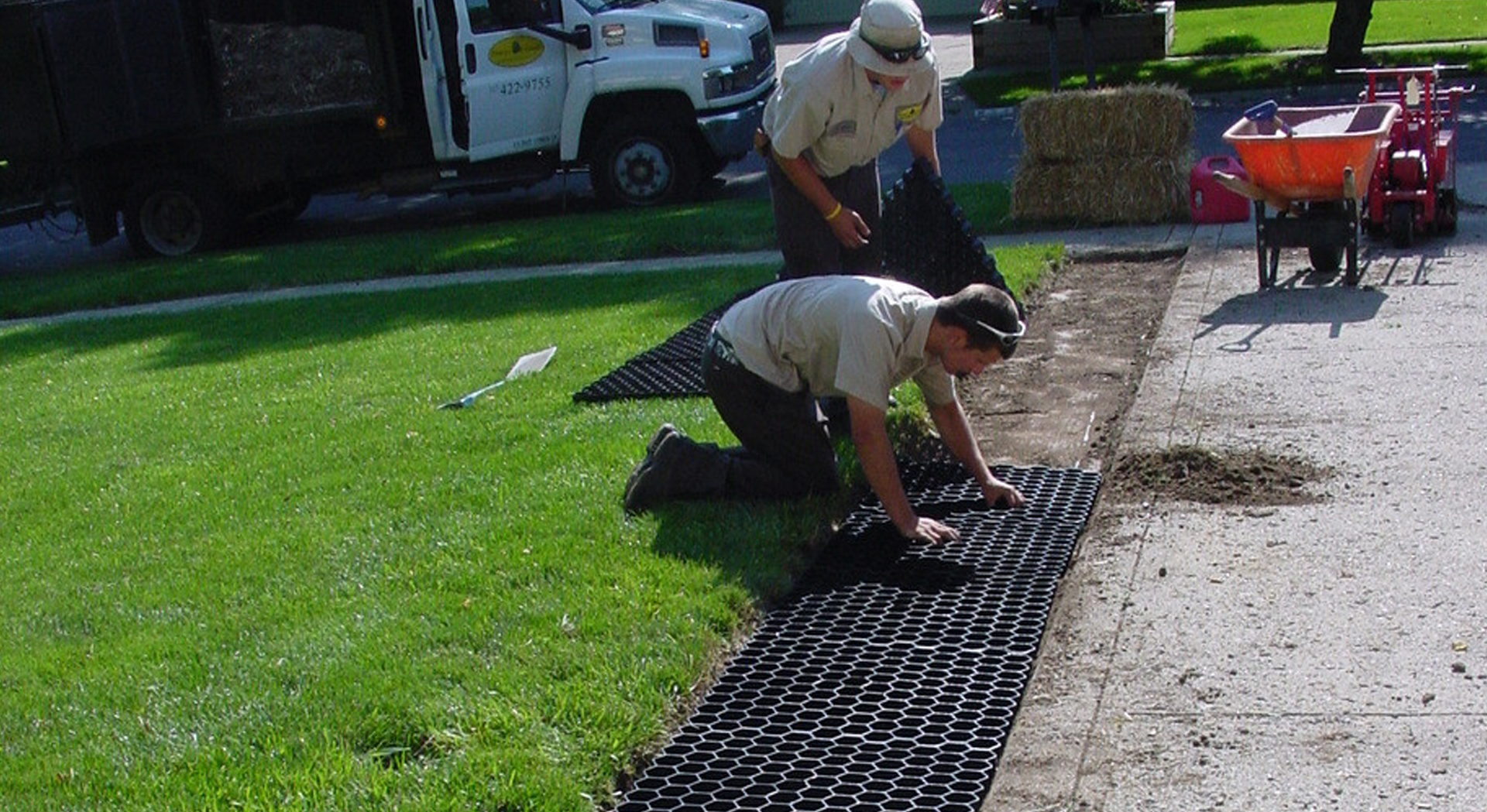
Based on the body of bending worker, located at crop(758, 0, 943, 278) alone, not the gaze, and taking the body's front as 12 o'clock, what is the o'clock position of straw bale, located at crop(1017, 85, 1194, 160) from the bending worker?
The straw bale is roughly at 8 o'clock from the bending worker.

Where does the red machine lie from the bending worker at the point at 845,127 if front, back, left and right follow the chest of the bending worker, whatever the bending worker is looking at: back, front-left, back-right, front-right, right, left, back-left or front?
left

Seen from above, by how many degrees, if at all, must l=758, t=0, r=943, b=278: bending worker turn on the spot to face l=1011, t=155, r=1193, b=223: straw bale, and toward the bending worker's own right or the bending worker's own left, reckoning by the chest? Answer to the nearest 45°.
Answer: approximately 135° to the bending worker's own left

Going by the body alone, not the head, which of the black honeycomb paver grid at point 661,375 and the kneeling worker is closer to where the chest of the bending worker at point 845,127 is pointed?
the kneeling worker

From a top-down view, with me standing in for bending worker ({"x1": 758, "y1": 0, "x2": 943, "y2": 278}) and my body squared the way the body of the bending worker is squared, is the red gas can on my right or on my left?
on my left

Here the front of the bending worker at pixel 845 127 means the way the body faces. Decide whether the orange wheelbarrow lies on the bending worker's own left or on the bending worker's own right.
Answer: on the bending worker's own left

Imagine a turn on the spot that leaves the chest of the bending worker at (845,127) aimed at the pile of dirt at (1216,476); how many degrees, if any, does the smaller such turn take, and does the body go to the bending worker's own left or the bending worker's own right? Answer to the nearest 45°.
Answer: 0° — they already face it

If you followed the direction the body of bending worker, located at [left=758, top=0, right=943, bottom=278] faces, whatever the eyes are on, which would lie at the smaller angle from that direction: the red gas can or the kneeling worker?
the kneeling worker

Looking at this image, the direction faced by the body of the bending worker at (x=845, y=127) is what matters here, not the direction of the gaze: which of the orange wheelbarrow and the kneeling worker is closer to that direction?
the kneeling worker

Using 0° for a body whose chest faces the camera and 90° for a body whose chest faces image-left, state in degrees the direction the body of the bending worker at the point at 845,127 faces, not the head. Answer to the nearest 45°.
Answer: approximately 315°
